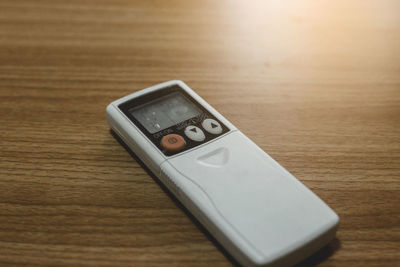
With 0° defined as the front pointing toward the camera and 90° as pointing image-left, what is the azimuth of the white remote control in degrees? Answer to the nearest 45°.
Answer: approximately 135°
